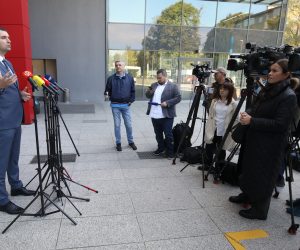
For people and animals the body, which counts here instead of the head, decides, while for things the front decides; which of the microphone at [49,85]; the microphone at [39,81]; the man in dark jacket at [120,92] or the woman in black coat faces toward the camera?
the man in dark jacket

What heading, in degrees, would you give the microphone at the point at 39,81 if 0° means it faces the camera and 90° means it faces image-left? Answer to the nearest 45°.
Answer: approximately 90°

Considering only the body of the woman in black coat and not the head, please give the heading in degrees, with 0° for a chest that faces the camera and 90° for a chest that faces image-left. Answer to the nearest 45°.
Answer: approximately 90°

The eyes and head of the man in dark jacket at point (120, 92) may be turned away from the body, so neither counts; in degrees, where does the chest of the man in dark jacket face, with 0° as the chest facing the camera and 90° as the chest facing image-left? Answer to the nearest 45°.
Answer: approximately 0°

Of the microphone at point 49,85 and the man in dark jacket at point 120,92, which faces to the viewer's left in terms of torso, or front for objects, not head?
the microphone

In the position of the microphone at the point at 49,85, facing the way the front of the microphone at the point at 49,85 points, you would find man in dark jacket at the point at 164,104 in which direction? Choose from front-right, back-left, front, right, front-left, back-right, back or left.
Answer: back-right

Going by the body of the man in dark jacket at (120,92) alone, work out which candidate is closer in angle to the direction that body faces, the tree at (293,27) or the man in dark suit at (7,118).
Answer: the man in dark suit

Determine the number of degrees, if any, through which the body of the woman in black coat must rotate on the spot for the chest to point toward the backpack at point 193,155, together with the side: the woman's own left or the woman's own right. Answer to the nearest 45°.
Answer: approximately 45° to the woman's own right

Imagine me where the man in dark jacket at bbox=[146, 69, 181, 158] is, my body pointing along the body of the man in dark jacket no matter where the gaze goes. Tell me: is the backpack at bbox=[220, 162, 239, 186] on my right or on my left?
on my left

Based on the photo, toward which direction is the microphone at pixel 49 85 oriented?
to the viewer's left

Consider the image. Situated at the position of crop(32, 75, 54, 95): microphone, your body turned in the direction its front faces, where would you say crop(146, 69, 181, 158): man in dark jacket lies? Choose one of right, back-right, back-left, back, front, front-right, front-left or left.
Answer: back-right

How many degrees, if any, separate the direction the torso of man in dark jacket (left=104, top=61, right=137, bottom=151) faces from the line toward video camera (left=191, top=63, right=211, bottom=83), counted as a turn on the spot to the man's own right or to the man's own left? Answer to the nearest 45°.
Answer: approximately 45° to the man's own left

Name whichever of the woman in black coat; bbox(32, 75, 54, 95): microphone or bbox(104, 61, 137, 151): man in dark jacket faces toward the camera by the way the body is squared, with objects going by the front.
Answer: the man in dark jacket
